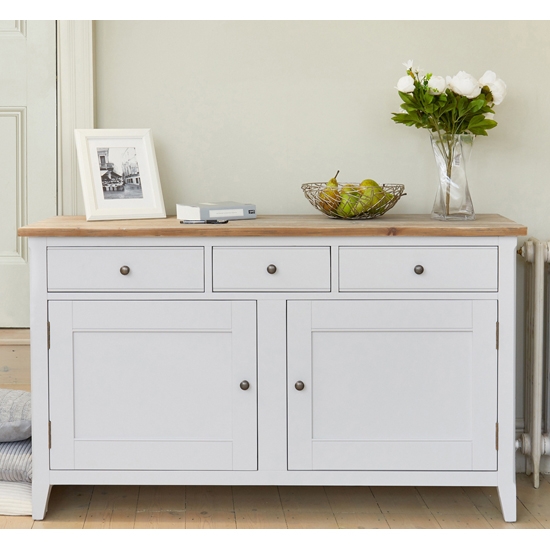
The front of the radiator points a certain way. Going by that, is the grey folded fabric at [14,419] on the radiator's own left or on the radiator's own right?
on the radiator's own right

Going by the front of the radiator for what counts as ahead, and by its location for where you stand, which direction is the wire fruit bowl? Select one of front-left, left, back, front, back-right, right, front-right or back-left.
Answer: front-right

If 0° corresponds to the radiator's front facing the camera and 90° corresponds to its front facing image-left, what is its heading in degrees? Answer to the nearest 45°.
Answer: approximately 0°

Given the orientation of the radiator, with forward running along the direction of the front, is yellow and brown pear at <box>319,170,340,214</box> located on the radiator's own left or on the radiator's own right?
on the radiator's own right

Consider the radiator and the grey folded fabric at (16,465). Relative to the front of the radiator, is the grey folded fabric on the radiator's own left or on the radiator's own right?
on the radiator's own right

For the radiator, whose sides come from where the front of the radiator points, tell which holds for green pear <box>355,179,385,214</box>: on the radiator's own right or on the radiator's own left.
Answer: on the radiator's own right

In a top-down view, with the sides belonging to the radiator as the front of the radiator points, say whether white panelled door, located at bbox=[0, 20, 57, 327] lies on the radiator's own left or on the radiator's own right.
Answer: on the radiator's own right

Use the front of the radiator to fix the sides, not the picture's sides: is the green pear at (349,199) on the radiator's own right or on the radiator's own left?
on the radiator's own right

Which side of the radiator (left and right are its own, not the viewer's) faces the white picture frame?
right
